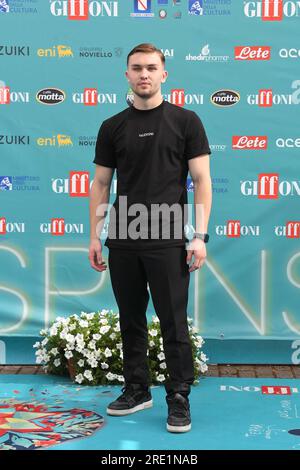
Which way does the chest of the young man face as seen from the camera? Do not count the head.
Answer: toward the camera
